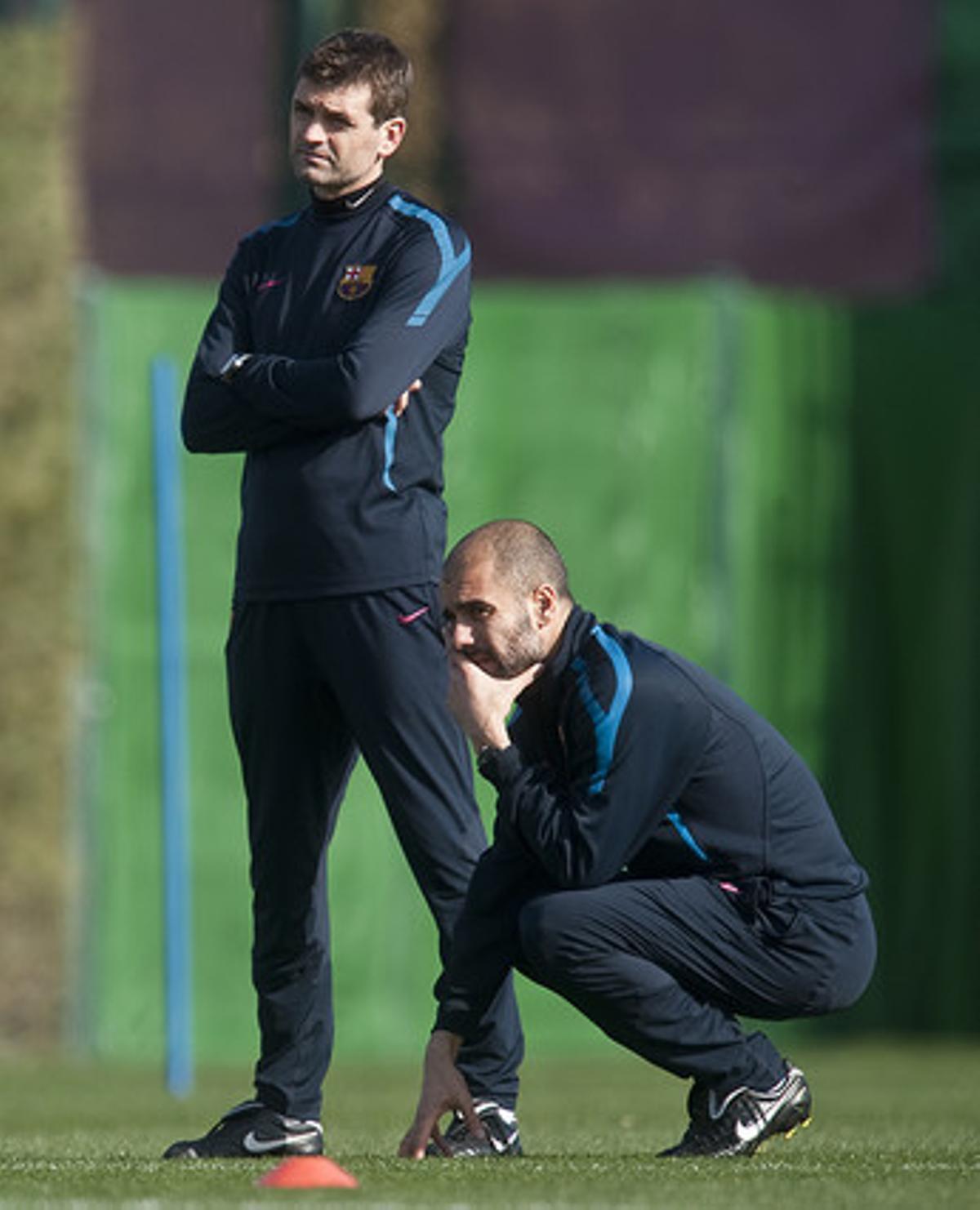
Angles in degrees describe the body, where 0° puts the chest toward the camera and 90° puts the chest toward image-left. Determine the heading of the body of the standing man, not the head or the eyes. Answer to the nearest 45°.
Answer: approximately 45°

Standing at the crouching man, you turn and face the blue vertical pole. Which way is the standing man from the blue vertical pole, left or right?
left

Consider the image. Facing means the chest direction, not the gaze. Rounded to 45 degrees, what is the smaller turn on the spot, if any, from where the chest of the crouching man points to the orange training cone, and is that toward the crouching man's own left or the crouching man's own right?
approximately 45° to the crouching man's own left

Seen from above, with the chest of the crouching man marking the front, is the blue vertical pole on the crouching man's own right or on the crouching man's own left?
on the crouching man's own right

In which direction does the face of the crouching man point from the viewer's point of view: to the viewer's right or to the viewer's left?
to the viewer's left

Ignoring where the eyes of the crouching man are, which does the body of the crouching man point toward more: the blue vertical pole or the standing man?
the standing man

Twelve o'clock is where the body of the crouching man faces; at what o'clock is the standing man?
The standing man is roughly at 1 o'clock from the crouching man.

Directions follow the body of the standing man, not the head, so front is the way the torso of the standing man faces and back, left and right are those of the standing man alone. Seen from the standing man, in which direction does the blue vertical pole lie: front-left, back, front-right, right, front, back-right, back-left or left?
back-right

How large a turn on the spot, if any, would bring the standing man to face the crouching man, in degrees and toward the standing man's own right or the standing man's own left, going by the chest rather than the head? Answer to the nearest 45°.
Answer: approximately 90° to the standing man's own left

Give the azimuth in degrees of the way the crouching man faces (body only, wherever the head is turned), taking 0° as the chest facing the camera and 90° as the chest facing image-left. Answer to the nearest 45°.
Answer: approximately 90°
